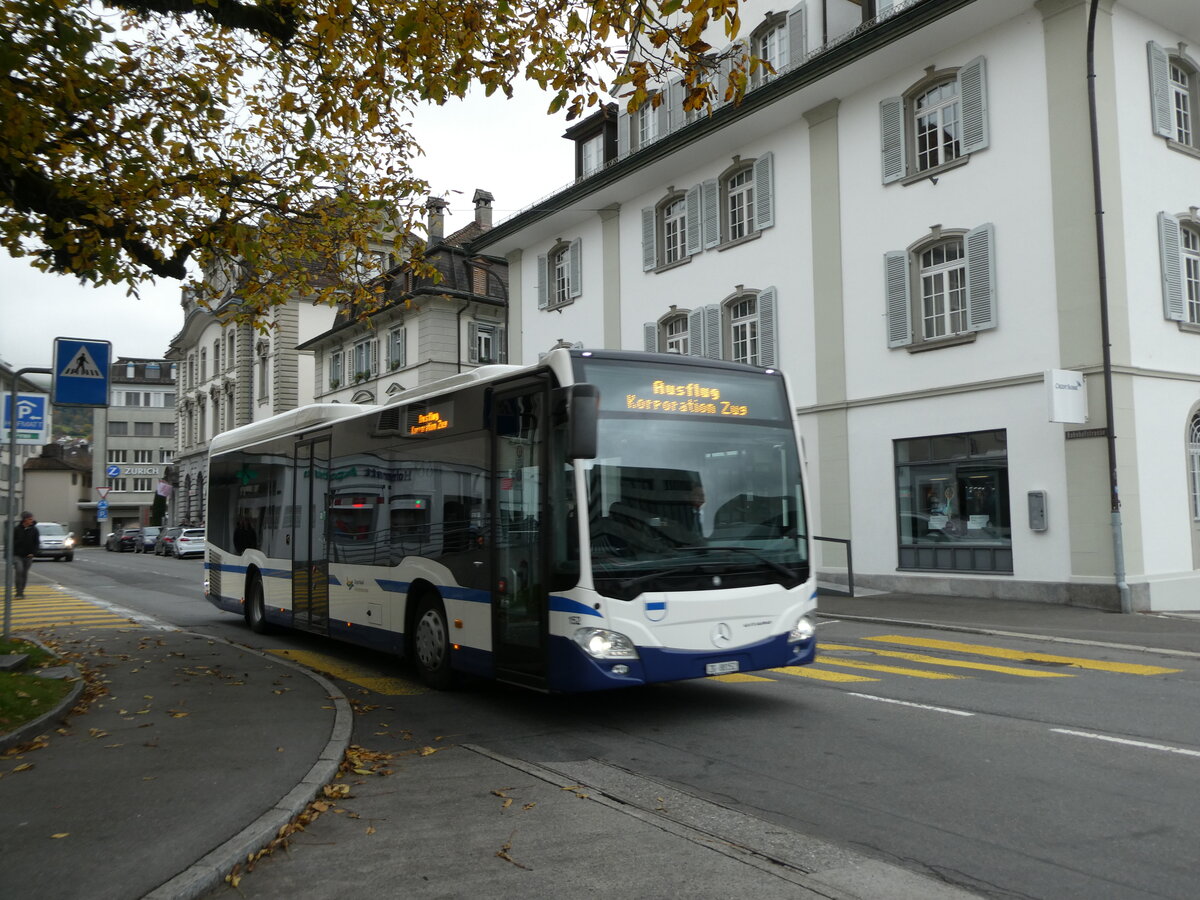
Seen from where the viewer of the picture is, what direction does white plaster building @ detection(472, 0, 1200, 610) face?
facing the viewer and to the left of the viewer

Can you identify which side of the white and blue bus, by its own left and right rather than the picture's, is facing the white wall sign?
left

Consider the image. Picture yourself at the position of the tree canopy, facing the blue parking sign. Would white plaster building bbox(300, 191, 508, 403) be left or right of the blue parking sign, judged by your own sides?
right

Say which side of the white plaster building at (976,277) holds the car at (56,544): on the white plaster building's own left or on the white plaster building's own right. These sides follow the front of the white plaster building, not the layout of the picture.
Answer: on the white plaster building's own right

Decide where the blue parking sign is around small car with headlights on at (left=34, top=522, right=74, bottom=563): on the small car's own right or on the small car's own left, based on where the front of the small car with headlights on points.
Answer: on the small car's own right

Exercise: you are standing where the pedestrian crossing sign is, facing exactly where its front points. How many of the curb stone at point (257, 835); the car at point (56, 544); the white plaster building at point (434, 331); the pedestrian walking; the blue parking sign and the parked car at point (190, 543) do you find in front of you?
1

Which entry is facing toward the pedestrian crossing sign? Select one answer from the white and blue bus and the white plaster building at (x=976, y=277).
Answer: the white plaster building

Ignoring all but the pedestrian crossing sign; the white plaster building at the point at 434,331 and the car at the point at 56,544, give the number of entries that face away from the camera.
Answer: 0

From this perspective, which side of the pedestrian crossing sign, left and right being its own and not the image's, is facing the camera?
front

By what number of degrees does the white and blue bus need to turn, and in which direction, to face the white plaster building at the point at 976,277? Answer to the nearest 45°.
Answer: approximately 90° to its left

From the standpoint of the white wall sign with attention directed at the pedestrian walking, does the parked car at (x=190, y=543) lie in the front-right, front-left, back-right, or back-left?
front-right

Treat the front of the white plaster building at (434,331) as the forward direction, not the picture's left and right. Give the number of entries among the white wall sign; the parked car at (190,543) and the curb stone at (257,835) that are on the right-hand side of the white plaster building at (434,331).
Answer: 1

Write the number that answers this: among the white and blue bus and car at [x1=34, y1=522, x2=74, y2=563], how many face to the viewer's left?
0

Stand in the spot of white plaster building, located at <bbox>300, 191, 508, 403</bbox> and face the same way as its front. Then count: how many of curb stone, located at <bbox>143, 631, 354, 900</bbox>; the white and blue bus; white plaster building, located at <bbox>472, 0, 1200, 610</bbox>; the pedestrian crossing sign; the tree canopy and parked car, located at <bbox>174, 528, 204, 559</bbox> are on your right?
1

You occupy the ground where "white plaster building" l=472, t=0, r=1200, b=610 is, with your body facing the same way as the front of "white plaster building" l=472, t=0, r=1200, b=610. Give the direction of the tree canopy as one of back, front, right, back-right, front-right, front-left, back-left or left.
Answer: front

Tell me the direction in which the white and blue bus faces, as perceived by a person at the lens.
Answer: facing the viewer and to the right of the viewer

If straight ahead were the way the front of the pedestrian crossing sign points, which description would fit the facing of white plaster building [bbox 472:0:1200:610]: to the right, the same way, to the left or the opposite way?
to the right

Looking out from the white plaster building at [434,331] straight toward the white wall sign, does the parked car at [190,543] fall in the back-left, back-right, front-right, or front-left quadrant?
back-right
